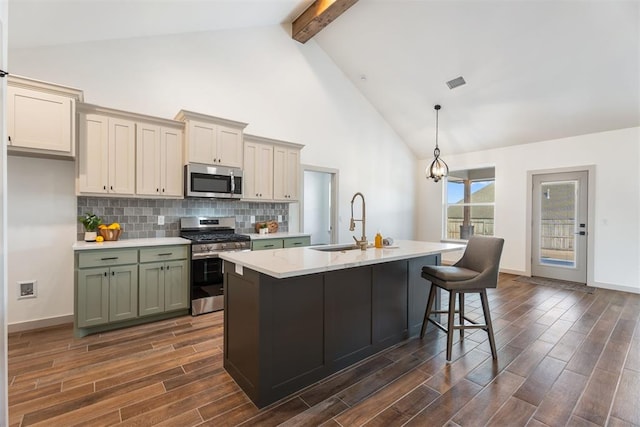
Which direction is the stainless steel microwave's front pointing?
toward the camera

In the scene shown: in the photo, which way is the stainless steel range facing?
toward the camera

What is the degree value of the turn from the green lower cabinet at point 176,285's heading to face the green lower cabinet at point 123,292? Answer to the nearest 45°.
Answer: approximately 90° to its right

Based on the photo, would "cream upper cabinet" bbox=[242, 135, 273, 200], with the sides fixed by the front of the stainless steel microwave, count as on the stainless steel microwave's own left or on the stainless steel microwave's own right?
on the stainless steel microwave's own left

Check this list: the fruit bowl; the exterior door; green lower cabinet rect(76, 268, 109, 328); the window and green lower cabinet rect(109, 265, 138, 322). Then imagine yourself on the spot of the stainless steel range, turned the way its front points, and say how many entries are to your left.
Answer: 2

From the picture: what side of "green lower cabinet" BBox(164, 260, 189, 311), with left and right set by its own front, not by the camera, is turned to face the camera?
front

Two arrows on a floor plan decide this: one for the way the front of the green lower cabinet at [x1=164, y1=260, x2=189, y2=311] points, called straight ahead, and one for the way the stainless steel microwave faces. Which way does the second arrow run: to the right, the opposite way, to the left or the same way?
the same way

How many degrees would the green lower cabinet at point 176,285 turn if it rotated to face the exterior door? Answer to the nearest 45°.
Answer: approximately 90° to its left

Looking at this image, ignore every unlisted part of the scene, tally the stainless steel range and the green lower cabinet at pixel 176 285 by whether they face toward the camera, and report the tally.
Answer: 2

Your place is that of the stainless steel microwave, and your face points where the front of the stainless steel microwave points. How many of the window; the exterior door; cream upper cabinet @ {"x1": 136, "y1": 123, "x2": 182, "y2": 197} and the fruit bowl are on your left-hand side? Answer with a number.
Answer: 2

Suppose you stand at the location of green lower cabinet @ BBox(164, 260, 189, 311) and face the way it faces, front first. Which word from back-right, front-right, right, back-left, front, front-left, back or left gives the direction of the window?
left
